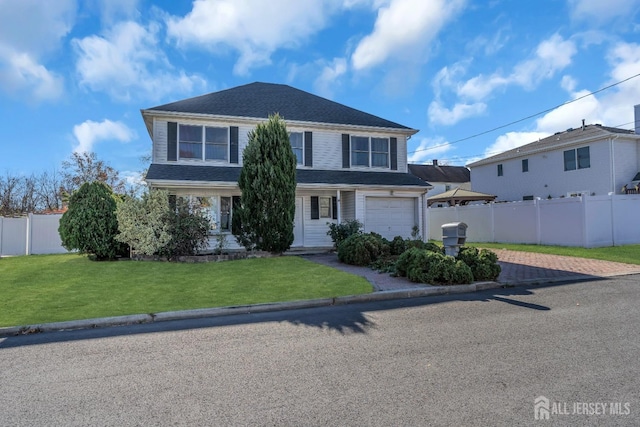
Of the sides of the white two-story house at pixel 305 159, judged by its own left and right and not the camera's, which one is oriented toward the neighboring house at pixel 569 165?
left

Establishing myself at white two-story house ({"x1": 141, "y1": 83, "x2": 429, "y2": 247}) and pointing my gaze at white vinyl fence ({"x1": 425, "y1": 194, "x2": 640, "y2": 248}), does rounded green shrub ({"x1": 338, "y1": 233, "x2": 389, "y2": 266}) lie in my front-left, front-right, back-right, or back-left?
front-right

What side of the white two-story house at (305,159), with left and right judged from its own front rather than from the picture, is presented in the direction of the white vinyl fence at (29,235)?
right

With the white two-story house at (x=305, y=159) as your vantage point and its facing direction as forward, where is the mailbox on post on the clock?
The mailbox on post is roughly at 11 o'clock from the white two-story house.

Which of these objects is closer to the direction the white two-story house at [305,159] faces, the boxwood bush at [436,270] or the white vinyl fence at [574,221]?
the boxwood bush

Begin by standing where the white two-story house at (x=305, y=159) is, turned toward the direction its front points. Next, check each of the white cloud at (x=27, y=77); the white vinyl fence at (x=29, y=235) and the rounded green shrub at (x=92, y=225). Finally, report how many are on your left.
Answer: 0

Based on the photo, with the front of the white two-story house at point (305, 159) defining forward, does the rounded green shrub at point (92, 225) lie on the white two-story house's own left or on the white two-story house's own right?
on the white two-story house's own right

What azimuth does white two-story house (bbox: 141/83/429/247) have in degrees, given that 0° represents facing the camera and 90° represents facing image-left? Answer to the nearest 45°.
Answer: approximately 0°

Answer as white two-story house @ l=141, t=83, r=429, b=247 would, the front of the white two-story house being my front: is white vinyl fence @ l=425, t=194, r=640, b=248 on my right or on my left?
on my left

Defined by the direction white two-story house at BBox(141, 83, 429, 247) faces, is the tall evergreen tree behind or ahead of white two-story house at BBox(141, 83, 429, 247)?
ahead

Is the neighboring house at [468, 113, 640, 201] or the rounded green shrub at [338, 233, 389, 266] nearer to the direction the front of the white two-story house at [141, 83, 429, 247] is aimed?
the rounded green shrub
